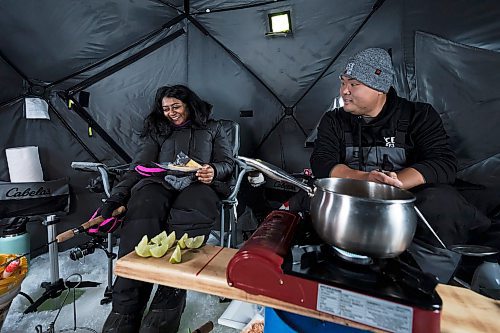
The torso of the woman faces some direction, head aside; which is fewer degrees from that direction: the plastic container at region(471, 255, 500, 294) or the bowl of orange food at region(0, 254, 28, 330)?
the bowl of orange food

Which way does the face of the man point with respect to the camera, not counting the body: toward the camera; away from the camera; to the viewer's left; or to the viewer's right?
to the viewer's left

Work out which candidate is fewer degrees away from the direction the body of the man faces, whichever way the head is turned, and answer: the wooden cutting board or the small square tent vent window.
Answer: the wooden cutting board

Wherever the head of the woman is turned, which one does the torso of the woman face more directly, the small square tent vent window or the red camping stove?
the red camping stove

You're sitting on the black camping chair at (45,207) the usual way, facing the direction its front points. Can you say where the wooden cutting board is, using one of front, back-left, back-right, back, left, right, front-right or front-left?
front

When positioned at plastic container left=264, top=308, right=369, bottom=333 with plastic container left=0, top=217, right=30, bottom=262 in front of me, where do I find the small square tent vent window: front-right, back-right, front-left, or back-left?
front-right

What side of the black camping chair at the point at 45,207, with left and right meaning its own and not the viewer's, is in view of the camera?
front

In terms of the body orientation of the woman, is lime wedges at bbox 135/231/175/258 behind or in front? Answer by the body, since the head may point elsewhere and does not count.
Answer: in front

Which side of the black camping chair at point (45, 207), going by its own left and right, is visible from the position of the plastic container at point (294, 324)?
front

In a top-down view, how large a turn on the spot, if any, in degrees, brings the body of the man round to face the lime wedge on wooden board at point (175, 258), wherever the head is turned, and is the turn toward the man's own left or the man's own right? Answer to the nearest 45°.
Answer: approximately 45° to the man's own right

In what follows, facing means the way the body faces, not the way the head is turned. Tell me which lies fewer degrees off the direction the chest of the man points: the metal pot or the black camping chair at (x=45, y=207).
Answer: the metal pot

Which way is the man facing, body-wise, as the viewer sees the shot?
toward the camera

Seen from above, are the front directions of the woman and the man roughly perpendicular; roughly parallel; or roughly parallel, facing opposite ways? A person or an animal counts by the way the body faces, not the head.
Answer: roughly parallel

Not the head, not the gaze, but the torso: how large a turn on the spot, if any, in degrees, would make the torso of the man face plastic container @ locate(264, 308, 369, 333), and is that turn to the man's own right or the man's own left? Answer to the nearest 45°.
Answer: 0° — they already face it
